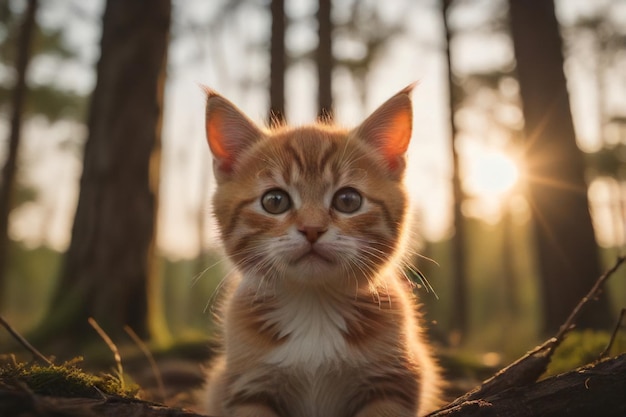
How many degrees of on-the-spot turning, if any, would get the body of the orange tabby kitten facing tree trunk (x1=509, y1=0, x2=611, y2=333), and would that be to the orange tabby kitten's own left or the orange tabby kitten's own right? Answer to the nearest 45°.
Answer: approximately 135° to the orange tabby kitten's own left

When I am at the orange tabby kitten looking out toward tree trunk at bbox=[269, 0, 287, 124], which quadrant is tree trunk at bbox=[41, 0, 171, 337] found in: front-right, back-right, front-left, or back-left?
front-left

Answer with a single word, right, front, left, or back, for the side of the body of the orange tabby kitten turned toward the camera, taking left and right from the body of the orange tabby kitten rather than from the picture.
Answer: front

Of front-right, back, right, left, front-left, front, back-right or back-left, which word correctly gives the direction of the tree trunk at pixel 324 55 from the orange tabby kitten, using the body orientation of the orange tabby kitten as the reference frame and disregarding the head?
back

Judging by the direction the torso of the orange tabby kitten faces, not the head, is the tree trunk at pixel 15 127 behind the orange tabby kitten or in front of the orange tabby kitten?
behind

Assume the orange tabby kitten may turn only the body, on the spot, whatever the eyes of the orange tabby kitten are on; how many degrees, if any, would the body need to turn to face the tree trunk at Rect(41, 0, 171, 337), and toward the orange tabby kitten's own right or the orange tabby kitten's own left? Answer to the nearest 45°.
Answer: approximately 135° to the orange tabby kitten's own right

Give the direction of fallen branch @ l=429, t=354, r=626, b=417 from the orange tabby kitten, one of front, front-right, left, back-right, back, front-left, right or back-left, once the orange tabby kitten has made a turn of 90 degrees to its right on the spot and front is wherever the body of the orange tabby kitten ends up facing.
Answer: back-left

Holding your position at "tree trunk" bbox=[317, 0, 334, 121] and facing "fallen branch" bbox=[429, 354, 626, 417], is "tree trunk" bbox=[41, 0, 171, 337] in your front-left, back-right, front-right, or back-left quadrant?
front-right

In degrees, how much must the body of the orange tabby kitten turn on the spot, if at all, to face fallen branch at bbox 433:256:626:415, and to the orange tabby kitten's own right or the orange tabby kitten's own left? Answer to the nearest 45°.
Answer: approximately 45° to the orange tabby kitten's own left

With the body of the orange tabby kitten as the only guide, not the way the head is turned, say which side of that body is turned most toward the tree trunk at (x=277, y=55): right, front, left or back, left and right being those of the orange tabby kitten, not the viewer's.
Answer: back

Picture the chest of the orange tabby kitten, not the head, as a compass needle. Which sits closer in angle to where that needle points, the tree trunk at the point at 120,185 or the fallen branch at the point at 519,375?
the fallen branch
